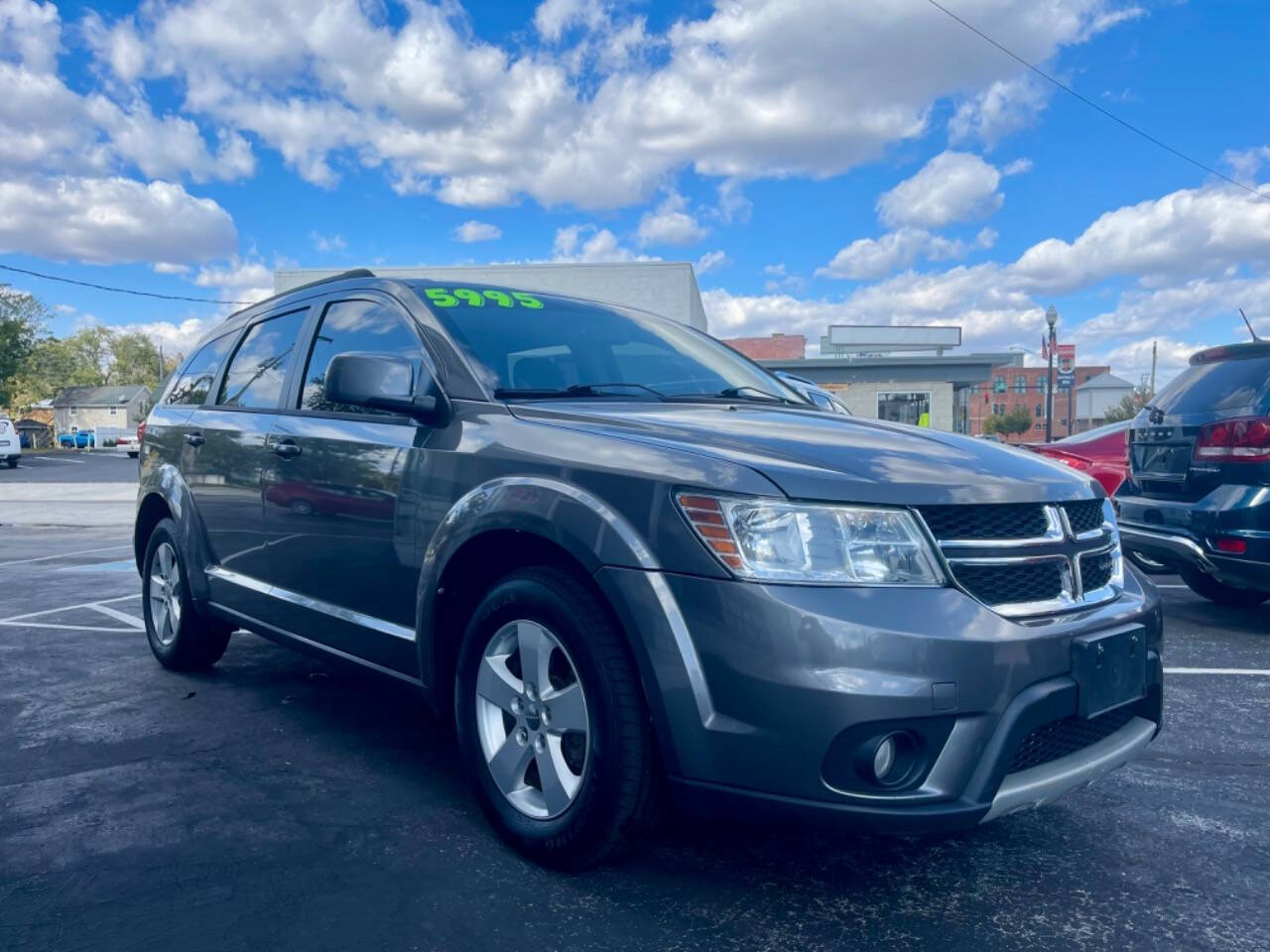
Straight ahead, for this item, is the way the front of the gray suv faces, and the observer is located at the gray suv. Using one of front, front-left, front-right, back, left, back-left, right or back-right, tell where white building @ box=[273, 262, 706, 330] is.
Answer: back-left

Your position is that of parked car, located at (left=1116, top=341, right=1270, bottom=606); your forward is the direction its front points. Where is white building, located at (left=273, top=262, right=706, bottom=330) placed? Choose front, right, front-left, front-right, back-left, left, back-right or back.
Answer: left

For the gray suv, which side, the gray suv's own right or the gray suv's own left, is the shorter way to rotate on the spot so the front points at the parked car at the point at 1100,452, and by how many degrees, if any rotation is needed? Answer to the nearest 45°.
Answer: approximately 90° to the gray suv's own left

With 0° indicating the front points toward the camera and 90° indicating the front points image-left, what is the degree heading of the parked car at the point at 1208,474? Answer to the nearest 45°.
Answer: approximately 225°

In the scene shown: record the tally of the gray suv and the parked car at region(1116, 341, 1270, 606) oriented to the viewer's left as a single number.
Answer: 0

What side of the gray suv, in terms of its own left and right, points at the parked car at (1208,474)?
left
